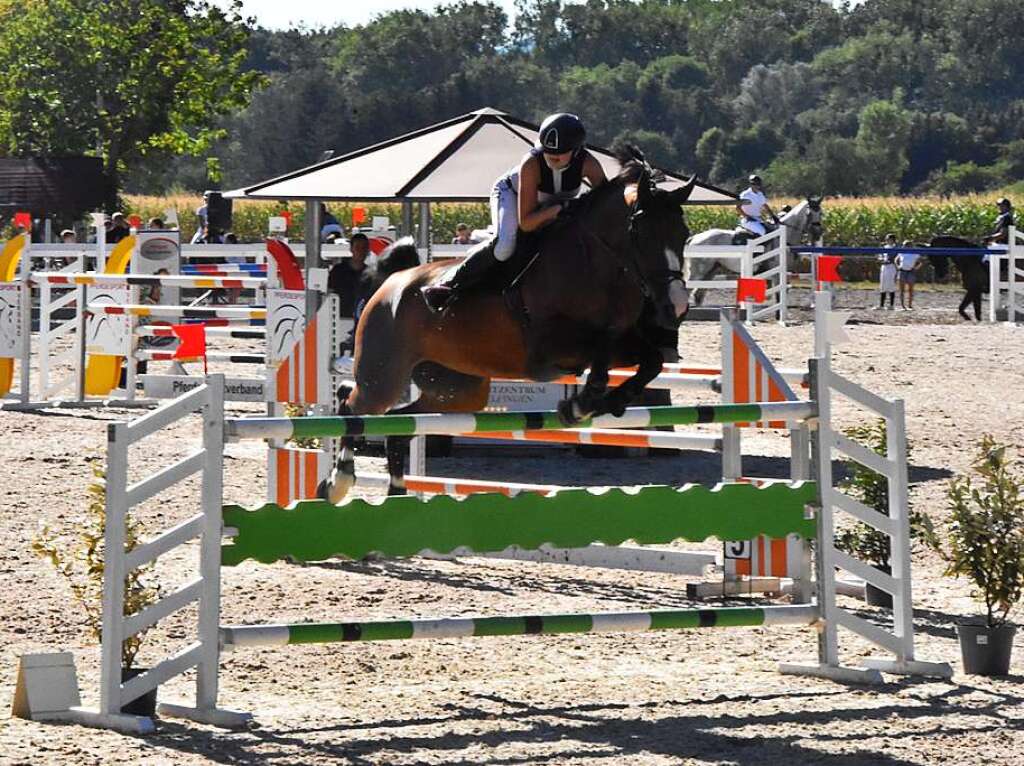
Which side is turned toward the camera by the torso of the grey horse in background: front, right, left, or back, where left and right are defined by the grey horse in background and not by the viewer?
right

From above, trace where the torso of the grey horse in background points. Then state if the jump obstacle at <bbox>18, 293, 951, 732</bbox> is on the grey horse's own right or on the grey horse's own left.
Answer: on the grey horse's own right

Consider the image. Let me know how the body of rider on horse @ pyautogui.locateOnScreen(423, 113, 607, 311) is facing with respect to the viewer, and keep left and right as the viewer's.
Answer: facing the viewer and to the right of the viewer

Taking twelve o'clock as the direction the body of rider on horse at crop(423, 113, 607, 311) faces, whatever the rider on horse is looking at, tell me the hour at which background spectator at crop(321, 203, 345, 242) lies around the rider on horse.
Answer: The background spectator is roughly at 7 o'clock from the rider on horse.

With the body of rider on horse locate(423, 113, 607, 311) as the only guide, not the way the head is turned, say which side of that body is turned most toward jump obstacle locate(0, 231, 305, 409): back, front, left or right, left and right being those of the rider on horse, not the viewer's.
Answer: back

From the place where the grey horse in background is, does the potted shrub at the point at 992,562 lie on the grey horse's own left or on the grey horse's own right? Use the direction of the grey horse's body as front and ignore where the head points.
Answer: on the grey horse's own right

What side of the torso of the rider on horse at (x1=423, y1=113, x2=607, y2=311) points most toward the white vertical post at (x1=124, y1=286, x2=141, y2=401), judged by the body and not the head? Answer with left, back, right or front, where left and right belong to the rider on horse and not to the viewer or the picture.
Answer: back

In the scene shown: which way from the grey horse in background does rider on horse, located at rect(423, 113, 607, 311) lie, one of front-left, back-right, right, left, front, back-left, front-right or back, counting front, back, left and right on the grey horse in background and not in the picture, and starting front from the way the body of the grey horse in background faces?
right

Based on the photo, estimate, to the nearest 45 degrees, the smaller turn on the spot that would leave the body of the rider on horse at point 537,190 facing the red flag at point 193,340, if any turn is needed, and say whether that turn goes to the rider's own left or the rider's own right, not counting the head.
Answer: approximately 180°

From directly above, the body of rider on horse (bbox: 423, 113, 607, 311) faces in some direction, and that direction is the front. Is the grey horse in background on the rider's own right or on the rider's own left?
on the rider's own left

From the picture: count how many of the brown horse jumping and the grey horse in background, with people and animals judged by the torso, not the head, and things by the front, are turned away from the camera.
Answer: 0
